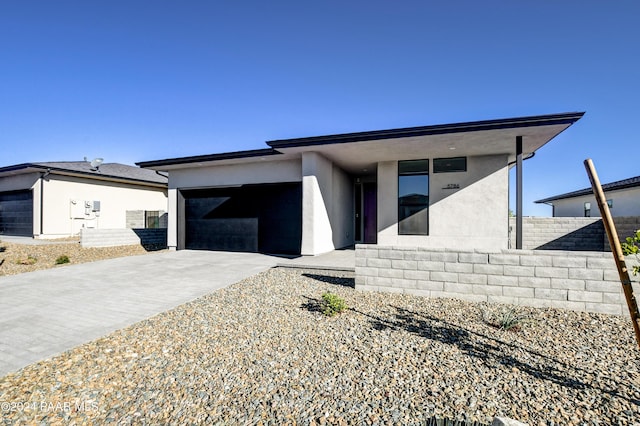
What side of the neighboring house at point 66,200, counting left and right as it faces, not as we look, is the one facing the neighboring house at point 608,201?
left

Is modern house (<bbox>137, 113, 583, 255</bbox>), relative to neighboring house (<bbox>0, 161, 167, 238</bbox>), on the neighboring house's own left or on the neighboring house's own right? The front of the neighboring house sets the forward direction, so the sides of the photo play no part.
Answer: on the neighboring house's own left

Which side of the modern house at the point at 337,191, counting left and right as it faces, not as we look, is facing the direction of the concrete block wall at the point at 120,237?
right

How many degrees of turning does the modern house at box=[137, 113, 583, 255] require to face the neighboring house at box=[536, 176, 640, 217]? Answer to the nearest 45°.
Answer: approximately 135° to its left

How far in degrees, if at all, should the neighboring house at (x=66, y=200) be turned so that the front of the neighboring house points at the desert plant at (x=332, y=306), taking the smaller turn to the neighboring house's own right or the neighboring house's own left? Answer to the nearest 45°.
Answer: approximately 45° to the neighboring house's own left

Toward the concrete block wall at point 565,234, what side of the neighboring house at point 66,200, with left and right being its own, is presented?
left

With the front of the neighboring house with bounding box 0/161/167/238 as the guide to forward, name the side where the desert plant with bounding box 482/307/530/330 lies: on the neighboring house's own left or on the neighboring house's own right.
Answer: on the neighboring house's own left

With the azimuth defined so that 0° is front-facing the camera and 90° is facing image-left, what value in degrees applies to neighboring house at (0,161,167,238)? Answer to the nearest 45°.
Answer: approximately 45°
